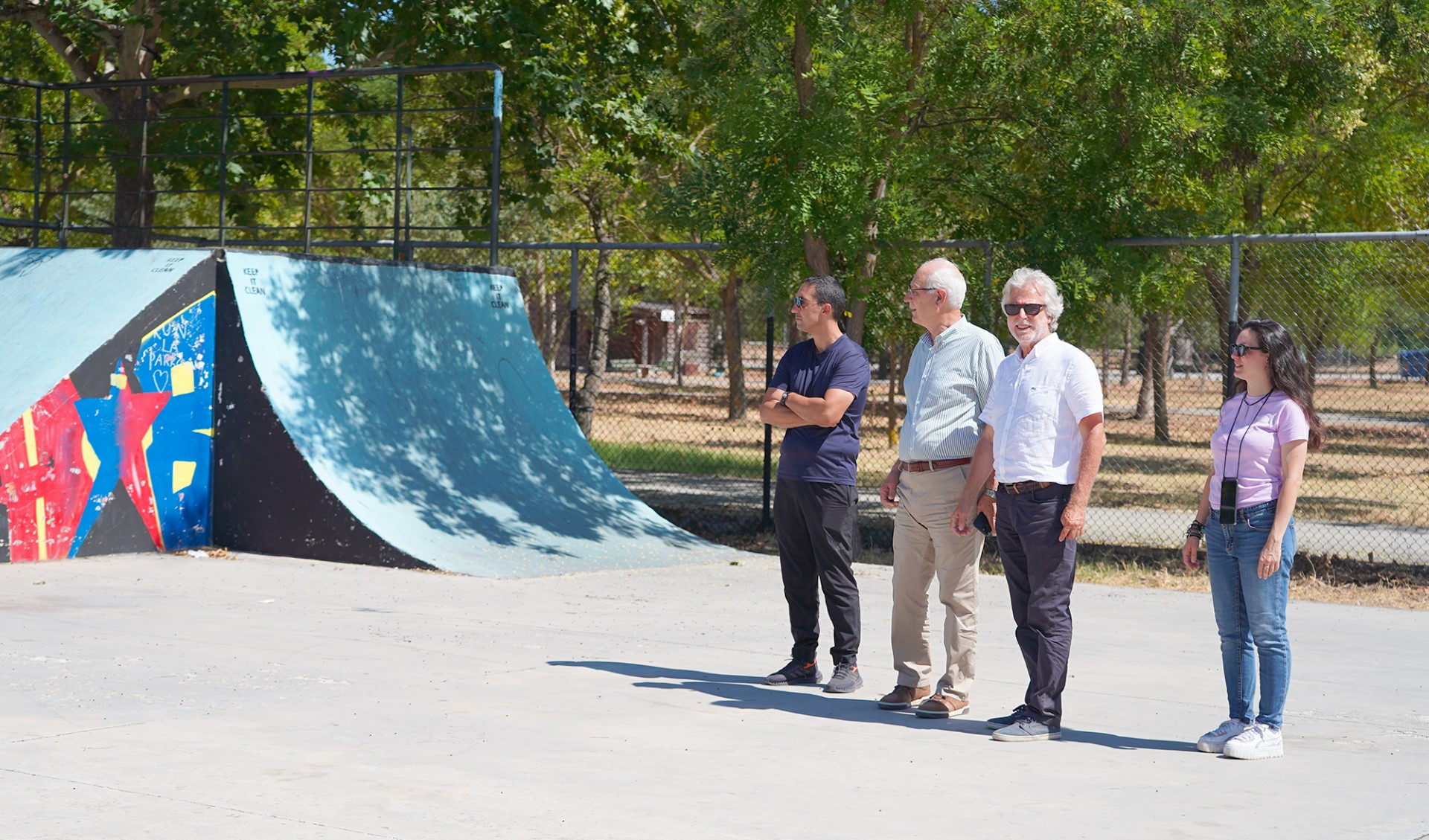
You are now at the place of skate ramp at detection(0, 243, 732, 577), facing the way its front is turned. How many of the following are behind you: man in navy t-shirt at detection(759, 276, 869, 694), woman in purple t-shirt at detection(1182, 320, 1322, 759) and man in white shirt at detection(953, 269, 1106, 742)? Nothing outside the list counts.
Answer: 0

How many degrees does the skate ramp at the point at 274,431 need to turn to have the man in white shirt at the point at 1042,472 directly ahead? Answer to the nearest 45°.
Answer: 0° — it already faces them

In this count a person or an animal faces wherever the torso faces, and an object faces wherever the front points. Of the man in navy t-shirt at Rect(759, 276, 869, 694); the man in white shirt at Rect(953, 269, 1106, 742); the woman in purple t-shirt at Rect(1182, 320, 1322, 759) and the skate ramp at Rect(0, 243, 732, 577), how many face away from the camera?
0

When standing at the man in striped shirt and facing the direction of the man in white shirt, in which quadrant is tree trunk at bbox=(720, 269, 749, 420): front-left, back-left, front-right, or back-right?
back-left

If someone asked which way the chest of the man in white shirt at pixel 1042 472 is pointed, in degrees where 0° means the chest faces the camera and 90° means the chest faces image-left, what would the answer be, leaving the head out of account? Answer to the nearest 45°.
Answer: approximately 45°

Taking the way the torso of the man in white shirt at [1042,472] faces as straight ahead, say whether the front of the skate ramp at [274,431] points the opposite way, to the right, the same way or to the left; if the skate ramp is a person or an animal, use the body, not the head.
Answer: to the left

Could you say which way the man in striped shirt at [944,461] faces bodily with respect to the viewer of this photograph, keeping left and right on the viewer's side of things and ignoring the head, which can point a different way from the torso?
facing the viewer and to the left of the viewer

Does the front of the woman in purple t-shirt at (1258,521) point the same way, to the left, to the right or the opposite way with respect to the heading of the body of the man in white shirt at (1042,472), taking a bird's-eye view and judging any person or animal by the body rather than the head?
the same way

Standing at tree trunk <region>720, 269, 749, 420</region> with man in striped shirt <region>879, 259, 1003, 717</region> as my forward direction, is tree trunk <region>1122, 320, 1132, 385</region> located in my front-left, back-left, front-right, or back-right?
back-left

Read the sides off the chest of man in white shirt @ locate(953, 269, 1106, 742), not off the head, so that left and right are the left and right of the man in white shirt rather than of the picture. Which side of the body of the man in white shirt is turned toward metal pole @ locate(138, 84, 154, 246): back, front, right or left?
right

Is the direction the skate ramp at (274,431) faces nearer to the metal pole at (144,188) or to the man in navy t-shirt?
the man in navy t-shirt

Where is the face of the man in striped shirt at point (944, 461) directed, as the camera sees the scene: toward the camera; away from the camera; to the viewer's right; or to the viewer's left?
to the viewer's left

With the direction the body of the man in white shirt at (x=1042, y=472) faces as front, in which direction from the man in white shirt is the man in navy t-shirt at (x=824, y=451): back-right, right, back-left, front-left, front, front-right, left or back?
right

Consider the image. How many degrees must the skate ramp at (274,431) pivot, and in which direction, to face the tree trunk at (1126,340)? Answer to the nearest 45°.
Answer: approximately 90° to its left
